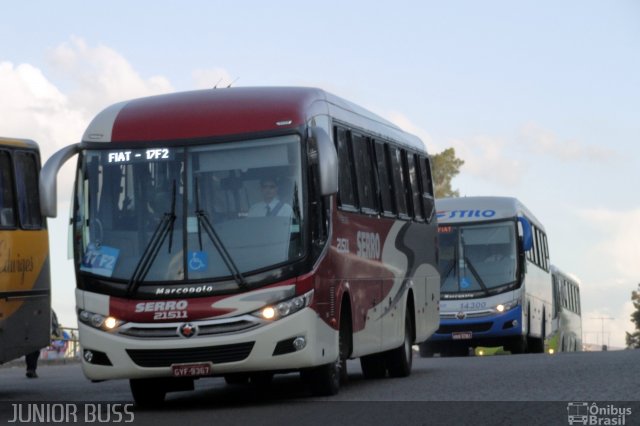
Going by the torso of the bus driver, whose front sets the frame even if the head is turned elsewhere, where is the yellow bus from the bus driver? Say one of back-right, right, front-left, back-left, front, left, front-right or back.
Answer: back-right

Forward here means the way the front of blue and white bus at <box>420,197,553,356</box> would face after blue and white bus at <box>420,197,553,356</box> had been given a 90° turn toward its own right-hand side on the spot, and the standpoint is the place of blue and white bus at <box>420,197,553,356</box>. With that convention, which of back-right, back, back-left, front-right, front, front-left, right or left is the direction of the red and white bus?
left

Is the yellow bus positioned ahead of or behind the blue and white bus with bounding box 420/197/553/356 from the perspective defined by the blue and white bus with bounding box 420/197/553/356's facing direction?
ahead

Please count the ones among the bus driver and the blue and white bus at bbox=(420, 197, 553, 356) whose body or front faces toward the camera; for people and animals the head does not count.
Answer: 2

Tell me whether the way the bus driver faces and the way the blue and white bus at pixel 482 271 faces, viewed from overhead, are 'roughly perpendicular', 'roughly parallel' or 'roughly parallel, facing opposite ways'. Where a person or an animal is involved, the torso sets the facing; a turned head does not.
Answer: roughly parallel

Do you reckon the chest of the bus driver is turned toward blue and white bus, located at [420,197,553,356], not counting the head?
no

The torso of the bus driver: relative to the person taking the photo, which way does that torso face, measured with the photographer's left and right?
facing the viewer

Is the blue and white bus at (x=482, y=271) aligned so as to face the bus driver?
yes

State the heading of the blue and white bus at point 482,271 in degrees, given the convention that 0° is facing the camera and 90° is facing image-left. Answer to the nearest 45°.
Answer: approximately 0°
